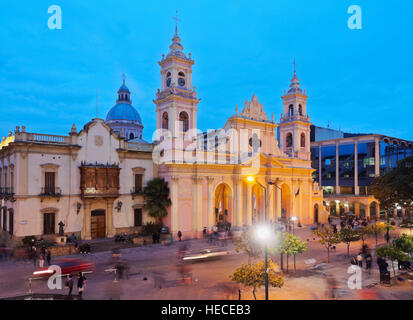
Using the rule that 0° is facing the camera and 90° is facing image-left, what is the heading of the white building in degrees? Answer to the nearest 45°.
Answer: approximately 315°

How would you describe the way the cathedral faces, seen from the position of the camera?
facing the viewer and to the right of the viewer

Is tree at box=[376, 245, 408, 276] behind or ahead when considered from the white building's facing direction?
ahead

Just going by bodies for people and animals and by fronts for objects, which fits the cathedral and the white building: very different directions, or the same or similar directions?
same or similar directions

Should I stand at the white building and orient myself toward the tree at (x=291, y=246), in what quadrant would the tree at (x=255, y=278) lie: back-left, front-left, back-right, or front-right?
front-right

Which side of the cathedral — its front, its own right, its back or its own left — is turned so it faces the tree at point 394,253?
front
